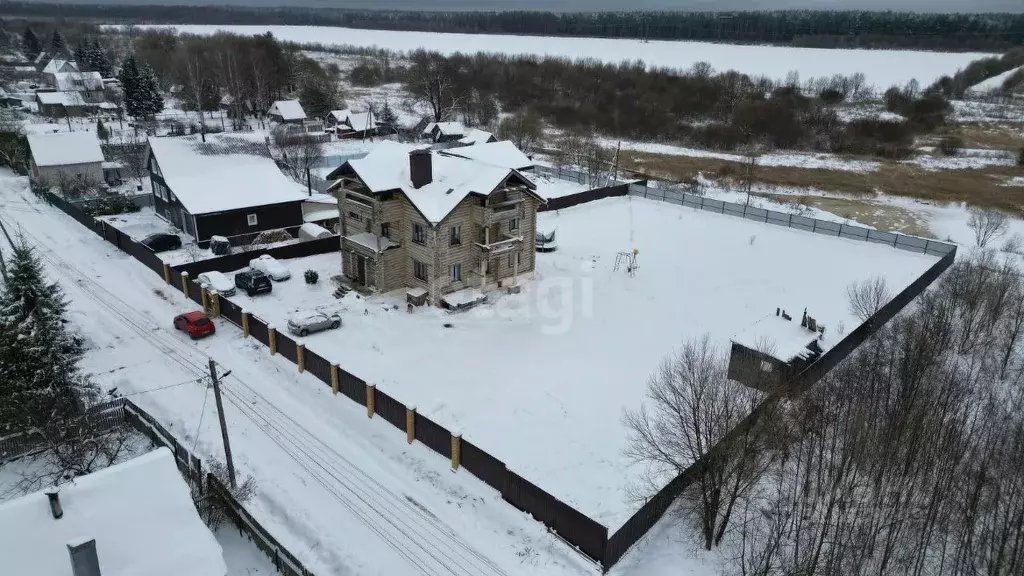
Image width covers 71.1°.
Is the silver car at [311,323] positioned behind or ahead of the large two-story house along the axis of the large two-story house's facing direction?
ahead

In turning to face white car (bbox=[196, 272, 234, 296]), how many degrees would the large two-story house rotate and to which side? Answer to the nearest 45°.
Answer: approximately 45° to its right

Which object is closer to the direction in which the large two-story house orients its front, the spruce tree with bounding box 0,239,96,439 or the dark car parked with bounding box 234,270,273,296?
the spruce tree

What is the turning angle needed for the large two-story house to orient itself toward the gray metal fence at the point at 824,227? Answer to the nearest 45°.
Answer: approximately 135° to its left

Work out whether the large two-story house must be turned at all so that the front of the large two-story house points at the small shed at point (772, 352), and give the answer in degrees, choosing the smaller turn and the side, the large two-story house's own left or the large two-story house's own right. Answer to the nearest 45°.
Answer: approximately 90° to the large two-story house's own left

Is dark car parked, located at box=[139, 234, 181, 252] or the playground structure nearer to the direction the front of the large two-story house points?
the dark car parked

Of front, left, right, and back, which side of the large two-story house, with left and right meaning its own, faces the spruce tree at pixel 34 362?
front

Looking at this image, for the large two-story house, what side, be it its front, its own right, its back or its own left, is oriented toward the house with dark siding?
right

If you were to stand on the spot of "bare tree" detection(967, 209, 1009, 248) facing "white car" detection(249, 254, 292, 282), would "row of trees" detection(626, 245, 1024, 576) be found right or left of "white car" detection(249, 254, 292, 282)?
left

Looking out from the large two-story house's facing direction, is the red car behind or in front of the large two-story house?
in front

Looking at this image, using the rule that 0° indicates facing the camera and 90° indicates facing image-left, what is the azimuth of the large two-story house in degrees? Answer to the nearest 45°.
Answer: approximately 45°

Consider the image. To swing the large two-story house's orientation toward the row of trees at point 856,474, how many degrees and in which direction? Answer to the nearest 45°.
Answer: approximately 90° to its left

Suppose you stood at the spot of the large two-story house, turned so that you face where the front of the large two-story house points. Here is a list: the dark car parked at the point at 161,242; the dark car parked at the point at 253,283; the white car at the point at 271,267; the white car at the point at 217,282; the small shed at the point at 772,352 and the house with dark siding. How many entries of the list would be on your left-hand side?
1

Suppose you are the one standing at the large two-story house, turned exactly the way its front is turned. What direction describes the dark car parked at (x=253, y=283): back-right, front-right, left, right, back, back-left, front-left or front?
front-right

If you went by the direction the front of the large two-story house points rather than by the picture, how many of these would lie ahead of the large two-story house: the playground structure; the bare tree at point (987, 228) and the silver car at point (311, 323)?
1

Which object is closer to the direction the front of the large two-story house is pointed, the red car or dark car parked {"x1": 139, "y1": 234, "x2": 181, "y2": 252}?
the red car

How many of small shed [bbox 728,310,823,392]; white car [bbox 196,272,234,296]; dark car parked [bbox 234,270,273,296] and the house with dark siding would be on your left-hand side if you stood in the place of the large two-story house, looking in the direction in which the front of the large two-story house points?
1

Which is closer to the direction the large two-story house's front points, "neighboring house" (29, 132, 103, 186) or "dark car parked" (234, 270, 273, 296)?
the dark car parked

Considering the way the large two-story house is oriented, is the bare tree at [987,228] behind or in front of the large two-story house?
behind
